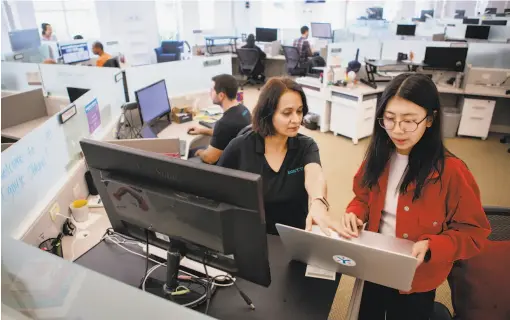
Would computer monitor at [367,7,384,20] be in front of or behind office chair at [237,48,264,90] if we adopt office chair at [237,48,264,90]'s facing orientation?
in front

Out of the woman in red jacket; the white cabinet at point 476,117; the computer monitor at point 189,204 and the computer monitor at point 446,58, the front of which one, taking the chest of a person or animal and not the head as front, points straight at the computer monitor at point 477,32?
the computer monitor at point 189,204

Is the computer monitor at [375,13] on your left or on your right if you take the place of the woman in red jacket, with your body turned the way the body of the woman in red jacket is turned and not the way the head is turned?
on your right

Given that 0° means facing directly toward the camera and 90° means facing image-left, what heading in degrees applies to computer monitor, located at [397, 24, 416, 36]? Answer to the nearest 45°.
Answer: approximately 0°

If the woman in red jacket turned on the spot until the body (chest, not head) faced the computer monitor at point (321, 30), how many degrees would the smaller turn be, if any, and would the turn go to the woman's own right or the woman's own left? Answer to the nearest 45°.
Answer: approximately 135° to the woman's own right

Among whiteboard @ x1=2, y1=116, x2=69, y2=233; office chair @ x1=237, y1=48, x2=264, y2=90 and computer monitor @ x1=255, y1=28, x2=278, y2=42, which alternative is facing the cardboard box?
the computer monitor

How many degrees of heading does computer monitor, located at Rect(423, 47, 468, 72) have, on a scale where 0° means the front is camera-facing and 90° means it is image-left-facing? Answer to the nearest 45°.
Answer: approximately 0°

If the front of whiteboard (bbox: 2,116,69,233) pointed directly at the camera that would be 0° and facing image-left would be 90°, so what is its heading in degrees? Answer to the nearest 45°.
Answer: approximately 315°

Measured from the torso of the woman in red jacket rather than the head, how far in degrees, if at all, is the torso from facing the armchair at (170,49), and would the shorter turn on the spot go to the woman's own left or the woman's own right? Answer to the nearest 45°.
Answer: approximately 90° to the woman's own right
